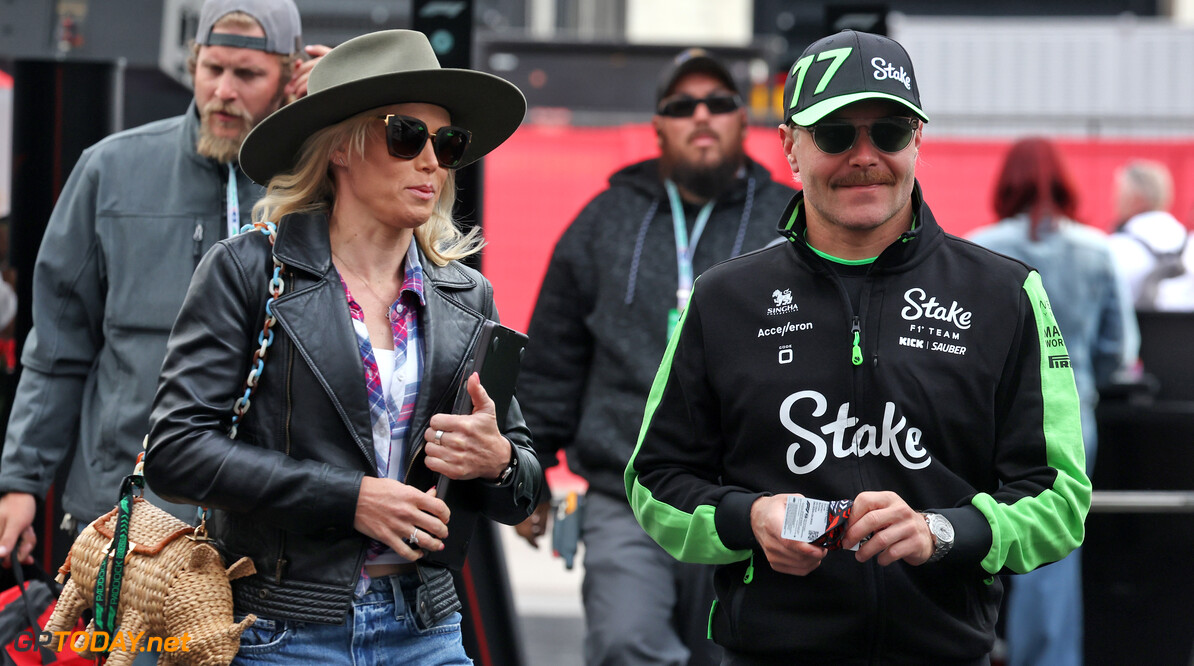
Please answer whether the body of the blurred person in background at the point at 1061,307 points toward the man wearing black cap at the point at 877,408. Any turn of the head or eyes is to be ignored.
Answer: no

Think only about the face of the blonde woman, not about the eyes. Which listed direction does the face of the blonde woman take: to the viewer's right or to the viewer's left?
to the viewer's right

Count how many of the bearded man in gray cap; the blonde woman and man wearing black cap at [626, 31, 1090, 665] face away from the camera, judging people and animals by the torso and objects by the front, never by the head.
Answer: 0

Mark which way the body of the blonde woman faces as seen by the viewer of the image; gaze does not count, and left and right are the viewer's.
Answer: facing the viewer and to the right of the viewer

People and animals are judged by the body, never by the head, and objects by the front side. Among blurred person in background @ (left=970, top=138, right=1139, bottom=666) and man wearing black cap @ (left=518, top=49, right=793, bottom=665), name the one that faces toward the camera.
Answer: the man wearing black cap

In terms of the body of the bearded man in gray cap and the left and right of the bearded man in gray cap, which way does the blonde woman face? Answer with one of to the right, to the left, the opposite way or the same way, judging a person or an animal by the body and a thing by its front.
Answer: the same way

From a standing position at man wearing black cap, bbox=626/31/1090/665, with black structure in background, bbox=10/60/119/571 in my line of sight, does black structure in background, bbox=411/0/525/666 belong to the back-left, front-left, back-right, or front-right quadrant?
front-right

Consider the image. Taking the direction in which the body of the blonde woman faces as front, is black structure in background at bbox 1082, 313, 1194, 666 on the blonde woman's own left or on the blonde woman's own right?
on the blonde woman's own left

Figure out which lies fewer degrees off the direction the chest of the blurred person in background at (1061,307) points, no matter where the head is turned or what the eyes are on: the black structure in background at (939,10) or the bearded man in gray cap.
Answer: the black structure in background

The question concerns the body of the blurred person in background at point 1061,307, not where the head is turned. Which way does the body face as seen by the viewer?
away from the camera

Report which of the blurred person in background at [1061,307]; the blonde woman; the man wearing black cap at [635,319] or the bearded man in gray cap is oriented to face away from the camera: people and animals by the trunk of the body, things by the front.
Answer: the blurred person in background

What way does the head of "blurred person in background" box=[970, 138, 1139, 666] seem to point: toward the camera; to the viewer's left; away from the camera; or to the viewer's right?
away from the camera

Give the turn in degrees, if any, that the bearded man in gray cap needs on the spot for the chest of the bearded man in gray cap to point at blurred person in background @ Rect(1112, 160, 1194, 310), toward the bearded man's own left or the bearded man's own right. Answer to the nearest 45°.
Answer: approximately 90° to the bearded man's own left

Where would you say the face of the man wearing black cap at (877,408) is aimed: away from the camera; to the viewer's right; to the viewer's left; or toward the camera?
toward the camera

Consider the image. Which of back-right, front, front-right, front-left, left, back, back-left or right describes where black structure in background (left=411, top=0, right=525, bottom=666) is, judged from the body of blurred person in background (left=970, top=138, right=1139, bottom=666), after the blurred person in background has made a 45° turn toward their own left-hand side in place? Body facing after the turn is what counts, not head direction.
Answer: left

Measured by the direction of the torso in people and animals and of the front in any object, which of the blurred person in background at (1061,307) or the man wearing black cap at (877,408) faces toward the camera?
the man wearing black cap

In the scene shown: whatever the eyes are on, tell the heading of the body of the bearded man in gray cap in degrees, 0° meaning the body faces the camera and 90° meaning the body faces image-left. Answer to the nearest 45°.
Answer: approximately 315°
